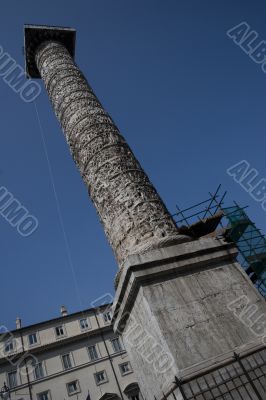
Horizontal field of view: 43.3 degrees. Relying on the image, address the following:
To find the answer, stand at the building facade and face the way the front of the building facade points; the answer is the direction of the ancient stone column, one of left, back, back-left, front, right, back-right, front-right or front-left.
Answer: front

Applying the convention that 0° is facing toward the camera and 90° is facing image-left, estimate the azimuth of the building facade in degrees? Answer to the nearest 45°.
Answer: approximately 0°
